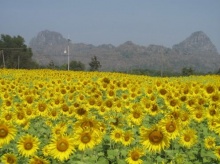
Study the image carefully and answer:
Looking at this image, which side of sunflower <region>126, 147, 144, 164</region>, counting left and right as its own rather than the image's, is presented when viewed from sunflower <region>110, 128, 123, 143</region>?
back

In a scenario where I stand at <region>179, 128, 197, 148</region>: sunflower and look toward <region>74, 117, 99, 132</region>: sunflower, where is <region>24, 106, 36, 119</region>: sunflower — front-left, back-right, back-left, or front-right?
front-right

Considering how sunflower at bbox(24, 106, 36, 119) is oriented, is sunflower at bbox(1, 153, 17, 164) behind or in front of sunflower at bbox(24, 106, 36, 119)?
in front

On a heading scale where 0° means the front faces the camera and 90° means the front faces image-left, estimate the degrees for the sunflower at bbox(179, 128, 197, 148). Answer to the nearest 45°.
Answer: approximately 0°

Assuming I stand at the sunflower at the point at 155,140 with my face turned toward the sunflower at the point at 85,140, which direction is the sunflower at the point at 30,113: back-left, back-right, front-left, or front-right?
front-right

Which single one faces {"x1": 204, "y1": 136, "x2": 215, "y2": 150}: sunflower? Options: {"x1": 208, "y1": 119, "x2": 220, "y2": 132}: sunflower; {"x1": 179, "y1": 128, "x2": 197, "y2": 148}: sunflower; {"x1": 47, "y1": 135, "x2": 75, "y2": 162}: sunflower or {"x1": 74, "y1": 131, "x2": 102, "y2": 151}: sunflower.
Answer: {"x1": 208, "y1": 119, "x2": 220, "y2": 132}: sunflower

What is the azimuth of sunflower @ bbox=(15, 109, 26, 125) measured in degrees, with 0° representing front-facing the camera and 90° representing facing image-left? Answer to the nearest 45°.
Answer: approximately 0°

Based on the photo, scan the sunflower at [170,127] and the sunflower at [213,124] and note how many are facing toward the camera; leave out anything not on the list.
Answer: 2

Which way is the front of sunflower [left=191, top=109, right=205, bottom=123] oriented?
toward the camera

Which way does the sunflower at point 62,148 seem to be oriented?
toward the camera

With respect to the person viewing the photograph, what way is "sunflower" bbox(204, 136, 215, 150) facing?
facing the viewer

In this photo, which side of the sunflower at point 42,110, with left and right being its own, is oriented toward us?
front

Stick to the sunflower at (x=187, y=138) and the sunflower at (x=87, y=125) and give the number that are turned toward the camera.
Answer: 2

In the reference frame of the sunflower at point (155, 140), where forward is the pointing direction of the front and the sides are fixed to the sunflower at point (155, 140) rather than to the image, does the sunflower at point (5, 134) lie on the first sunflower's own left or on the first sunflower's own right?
on the first sunflower's own right

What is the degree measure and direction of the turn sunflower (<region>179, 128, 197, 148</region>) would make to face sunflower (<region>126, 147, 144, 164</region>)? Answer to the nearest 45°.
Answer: approximately 45° to its right

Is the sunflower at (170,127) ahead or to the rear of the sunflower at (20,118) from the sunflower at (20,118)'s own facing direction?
ahead
